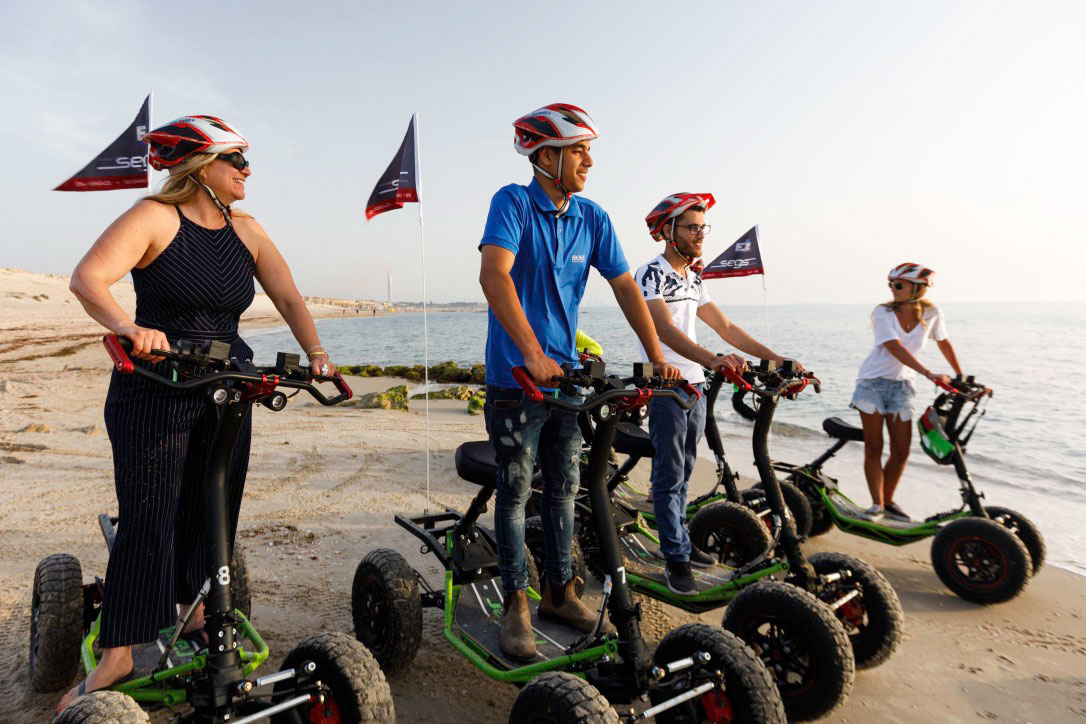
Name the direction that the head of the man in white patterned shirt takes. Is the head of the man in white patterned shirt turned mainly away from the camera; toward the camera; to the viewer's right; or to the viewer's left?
to the viewer's right

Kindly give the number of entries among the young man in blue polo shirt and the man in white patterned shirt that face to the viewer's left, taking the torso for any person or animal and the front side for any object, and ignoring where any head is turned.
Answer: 0

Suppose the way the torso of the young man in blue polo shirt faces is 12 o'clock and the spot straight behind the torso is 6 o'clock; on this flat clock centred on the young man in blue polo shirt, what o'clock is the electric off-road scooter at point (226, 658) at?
The electric off-road scooter is roughly at 3 o'clock from the young man in blue polo shirt.

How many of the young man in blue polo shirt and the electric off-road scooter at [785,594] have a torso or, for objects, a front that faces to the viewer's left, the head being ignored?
0

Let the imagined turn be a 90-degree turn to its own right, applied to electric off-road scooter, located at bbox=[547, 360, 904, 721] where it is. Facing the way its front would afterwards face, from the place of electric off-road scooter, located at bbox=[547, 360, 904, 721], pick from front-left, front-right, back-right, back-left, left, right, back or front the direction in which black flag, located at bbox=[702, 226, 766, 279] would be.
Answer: back-right

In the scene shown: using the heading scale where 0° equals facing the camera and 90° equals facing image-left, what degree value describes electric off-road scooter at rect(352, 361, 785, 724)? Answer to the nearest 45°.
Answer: approximately 315°

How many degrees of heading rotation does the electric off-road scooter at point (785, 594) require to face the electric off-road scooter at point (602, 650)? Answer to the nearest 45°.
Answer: approximately 90° to its right

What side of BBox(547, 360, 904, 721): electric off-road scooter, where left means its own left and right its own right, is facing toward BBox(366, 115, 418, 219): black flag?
back

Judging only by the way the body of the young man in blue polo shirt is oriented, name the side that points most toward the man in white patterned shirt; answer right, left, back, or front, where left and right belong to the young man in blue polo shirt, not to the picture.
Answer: left

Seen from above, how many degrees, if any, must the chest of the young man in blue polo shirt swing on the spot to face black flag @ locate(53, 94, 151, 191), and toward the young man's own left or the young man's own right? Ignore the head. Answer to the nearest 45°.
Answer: approximately 180°

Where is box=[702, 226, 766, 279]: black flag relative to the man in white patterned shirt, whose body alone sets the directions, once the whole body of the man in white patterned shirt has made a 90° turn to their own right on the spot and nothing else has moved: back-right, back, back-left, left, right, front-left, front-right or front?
back-right

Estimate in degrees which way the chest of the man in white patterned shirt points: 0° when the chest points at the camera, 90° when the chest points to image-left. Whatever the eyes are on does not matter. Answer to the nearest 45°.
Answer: approximately 315°

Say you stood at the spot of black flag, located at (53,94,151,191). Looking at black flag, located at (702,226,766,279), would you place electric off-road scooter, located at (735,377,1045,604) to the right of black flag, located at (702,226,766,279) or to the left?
right

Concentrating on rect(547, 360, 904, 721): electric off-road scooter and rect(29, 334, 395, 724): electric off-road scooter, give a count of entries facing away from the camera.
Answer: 0

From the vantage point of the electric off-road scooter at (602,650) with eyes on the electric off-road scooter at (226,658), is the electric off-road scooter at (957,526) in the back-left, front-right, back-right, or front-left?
back-right
